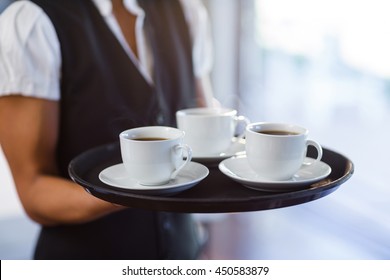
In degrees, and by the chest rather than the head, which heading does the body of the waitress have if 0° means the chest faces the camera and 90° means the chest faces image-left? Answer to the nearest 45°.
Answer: approximately 315°
